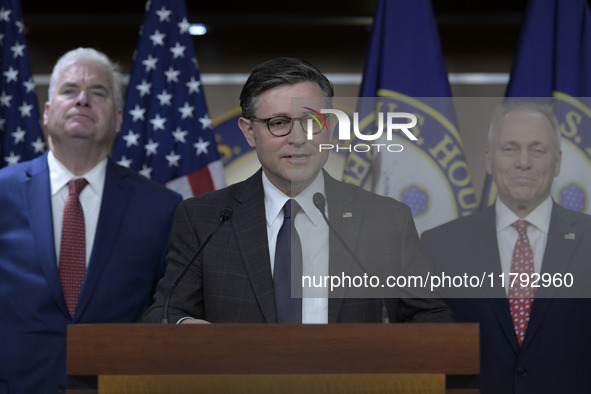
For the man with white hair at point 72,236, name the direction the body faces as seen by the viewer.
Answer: toward the camera

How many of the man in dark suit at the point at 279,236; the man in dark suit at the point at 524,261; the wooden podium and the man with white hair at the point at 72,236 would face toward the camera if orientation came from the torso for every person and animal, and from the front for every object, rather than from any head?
4

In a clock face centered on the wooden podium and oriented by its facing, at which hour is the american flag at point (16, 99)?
The american flag is roughly at 5 o'clock from the wooden podium.

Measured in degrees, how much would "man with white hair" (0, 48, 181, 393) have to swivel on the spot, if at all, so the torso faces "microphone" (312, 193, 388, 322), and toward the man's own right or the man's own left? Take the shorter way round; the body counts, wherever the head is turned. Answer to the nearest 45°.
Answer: approximately 45° to the man's own left

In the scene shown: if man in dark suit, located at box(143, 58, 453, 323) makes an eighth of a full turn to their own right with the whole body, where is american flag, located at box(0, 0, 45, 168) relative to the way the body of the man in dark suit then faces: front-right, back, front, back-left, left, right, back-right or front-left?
right

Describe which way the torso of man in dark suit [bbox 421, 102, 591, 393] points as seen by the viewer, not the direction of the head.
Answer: toward the camera

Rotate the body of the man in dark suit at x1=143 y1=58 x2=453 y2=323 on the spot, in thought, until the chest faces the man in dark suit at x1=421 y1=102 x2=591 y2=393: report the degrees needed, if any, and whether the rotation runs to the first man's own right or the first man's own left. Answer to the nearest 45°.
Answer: approximately 90° to the first man's own left

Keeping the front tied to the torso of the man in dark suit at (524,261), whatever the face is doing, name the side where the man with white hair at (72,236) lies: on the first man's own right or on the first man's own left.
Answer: on the first man's own right

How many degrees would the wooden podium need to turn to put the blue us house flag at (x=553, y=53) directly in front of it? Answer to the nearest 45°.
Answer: approximately 135° to its left

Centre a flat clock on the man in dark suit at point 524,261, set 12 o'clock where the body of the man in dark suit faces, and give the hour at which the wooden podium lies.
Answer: The wooden podium is roughly at 1 o'clock from the man in dark suit.

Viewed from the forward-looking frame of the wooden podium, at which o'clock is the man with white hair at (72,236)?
The man with white hair is roughly at 5 o'clock from the wooden podium.

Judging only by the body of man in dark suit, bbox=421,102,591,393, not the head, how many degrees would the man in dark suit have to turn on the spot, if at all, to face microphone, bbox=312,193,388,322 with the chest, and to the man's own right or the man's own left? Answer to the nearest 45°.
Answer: approximately 45° to the man's own right

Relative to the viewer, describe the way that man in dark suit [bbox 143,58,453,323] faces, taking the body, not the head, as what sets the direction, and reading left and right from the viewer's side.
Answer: facing the viewer

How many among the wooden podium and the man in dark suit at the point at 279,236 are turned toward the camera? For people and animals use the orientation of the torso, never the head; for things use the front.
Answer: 2

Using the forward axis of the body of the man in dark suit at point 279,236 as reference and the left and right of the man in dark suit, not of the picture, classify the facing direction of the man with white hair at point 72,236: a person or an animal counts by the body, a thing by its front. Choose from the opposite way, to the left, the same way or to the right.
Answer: the same way

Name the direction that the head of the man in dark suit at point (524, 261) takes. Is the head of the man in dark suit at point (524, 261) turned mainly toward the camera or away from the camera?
toward the camera

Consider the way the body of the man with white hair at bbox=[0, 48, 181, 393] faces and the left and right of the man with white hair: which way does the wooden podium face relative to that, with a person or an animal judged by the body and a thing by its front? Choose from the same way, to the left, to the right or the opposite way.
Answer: the same way
